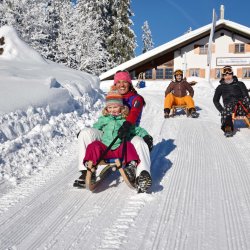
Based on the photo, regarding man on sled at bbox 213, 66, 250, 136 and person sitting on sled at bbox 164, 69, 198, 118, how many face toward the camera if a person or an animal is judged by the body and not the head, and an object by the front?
2

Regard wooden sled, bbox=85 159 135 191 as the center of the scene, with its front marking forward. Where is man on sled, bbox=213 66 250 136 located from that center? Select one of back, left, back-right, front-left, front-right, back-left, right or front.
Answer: back

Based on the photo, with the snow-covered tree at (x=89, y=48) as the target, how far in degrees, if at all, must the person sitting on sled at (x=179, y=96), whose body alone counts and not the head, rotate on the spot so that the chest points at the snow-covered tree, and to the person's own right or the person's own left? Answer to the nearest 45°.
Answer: approximately 180°

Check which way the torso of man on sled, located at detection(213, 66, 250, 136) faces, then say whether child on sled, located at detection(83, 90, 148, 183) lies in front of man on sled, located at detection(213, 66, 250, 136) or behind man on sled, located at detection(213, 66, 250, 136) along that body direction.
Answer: in front

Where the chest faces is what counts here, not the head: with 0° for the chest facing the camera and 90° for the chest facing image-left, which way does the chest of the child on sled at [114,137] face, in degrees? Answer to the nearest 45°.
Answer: approximately 0°

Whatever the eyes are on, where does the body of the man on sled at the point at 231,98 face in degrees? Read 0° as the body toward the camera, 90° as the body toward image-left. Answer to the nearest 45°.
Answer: approximately 0°

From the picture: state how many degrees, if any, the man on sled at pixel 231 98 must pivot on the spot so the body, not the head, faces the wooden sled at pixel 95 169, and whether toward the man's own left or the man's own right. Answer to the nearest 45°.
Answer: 0° — they already face it

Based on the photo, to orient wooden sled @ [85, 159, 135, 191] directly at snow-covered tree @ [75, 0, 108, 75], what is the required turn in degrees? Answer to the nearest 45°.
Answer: approximately 135° to its right

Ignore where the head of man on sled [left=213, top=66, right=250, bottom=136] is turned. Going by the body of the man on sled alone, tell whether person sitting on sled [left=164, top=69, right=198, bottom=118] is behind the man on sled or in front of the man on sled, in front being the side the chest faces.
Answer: behind

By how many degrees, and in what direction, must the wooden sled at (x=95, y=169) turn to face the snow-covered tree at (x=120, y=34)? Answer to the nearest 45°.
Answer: approximately 135° to its right

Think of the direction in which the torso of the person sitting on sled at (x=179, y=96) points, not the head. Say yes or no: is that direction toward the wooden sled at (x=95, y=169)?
yes

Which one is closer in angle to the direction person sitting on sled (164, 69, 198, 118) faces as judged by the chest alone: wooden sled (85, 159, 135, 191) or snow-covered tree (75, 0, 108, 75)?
the wooden sled
